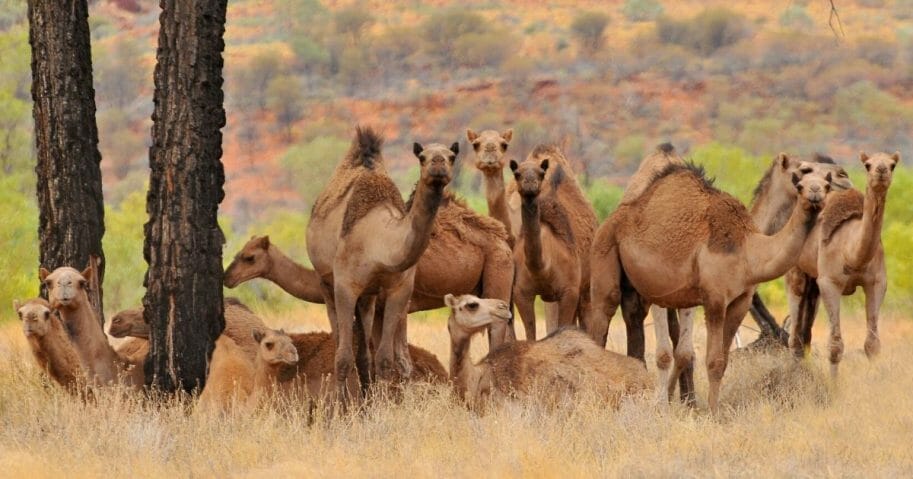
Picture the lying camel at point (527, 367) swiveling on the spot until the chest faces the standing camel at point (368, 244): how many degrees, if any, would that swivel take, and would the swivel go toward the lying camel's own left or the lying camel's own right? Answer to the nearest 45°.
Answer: approximately 45° to the lying camel's own right

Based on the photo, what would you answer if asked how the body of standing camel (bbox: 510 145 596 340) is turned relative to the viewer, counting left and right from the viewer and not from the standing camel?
facing the viewer and to the left of the viewer

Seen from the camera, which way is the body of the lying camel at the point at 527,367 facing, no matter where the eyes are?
to the viewer's left

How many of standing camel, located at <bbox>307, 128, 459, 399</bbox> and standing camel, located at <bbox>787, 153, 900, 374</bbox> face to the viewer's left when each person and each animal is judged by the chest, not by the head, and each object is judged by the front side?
0

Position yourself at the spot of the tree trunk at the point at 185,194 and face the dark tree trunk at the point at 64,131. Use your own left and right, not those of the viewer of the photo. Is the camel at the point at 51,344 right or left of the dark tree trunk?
left

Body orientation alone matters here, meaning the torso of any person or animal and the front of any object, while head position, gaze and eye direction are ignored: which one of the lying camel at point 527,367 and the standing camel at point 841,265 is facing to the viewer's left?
the lying camel

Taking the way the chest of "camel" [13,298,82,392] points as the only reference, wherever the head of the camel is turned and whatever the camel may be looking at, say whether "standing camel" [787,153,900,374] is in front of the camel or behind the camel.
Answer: behind

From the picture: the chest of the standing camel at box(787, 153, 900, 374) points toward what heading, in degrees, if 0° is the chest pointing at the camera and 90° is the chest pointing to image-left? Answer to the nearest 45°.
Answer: approximately 315°

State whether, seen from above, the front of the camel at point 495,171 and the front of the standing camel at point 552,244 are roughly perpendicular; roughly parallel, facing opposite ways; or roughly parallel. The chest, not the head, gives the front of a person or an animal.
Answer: roughly parallel

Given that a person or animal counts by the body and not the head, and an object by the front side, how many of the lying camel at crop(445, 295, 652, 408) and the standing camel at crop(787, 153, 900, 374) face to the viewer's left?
1

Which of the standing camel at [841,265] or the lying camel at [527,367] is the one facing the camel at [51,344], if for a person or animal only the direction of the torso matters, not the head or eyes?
the lying camel

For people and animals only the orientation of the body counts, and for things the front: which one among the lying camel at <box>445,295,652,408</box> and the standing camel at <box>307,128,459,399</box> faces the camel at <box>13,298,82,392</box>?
the lying camel

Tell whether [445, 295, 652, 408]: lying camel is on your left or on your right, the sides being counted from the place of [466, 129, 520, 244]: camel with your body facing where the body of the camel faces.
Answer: on your left
